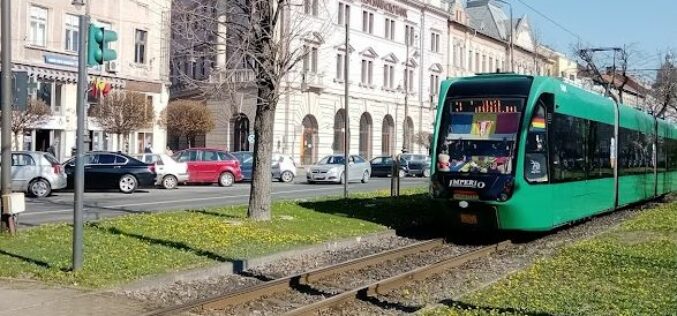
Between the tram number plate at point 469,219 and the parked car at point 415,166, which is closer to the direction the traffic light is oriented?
the tram number plate

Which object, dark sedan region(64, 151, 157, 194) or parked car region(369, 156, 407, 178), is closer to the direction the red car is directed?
the dark sedan

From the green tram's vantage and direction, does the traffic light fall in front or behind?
in front

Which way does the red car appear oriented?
to the viewer's left

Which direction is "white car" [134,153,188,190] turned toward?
to the viewer's left

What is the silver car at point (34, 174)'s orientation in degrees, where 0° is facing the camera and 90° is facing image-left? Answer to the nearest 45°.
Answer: approximately 90°

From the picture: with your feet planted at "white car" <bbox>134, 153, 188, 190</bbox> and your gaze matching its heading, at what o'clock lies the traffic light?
The traffic light is roughly at 9 o'clock from the white car.

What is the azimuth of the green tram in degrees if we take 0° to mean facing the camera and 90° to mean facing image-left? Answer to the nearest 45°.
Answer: approximately 45°

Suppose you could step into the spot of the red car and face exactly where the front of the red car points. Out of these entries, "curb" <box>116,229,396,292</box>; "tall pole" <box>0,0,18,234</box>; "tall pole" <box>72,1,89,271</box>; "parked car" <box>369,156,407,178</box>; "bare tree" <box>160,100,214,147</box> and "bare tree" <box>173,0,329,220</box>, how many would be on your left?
4

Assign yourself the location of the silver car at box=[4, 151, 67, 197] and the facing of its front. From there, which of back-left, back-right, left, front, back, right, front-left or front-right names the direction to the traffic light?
left

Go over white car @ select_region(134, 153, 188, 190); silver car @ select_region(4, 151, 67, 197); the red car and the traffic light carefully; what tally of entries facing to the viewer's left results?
3

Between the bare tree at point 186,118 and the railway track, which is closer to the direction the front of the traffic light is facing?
the railway track
